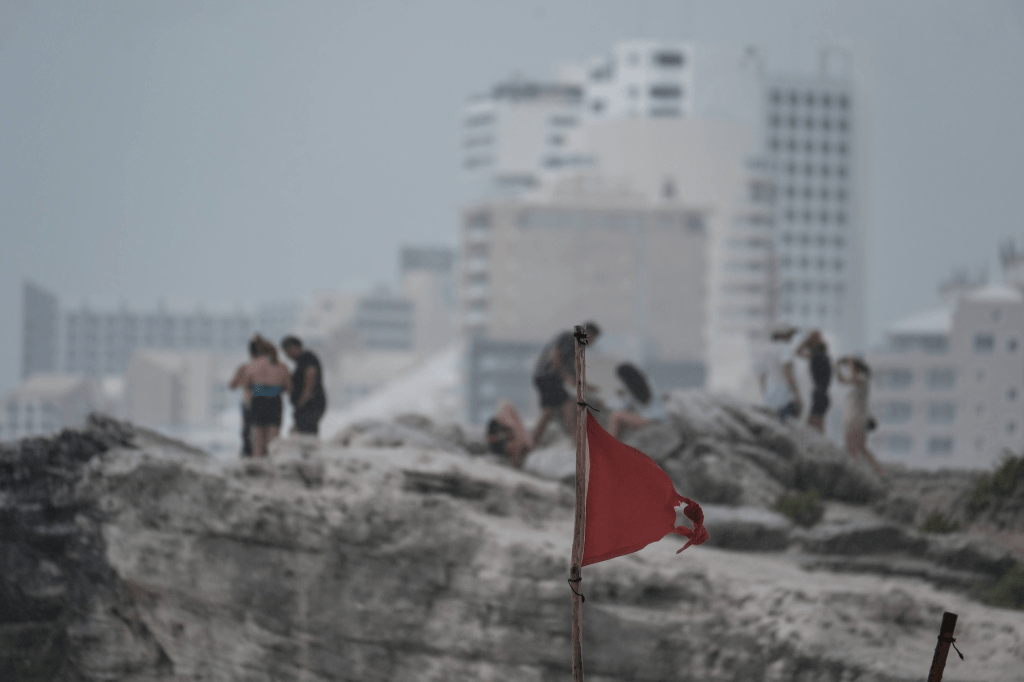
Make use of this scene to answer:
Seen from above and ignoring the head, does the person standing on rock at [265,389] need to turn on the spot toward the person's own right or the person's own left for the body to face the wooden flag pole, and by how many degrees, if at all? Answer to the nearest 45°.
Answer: approximately 180°

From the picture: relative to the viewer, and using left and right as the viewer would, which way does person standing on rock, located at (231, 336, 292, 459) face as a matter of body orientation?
facing away from the viewer

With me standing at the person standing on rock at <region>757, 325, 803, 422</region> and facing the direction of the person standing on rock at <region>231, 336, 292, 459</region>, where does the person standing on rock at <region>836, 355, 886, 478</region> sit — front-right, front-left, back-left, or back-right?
back-left
